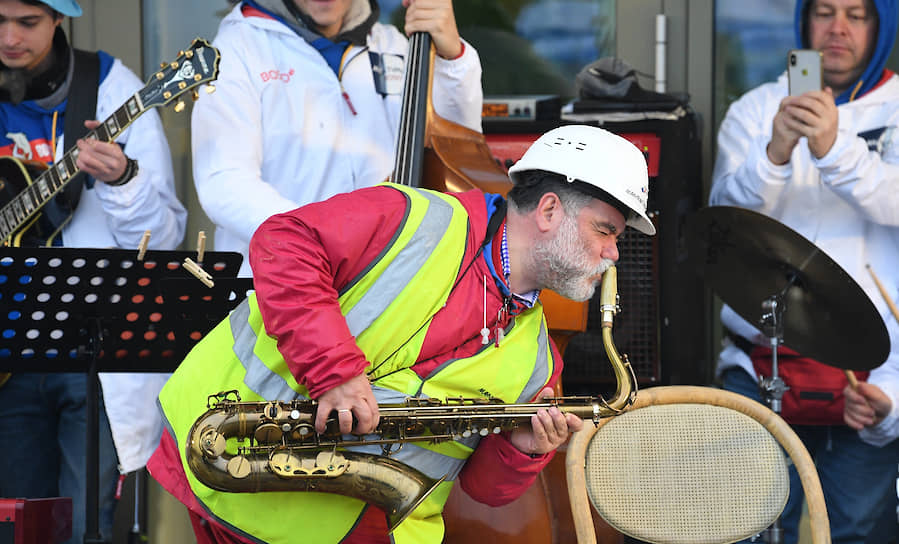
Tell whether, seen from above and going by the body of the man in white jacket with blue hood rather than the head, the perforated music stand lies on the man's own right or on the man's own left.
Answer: on the man's own right

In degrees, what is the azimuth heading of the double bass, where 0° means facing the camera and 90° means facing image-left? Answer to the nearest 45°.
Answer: approximately 45°

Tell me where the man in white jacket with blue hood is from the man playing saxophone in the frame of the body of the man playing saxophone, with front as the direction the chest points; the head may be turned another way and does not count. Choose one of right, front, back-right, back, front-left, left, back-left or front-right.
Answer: left

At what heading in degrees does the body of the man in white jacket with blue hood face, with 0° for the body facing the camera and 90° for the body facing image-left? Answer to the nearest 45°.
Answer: approximately 0°

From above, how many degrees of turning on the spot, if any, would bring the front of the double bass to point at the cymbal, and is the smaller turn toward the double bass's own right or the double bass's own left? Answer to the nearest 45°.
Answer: approximately 135° to the double bass's own left

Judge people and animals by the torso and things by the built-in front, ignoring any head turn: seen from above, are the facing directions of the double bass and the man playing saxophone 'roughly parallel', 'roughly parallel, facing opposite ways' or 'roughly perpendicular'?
roughly perpendicular

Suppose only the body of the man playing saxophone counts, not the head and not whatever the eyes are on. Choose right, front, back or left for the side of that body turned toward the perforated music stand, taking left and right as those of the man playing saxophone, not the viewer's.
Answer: back

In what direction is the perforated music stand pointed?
away from the camera

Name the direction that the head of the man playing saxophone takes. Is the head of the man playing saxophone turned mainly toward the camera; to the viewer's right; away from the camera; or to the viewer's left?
to the viewer's right

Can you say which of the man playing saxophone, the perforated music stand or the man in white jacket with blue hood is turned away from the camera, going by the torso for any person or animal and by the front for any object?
the perforated music stand

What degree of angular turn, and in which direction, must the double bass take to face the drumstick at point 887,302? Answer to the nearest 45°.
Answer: approximately 135° to its left
